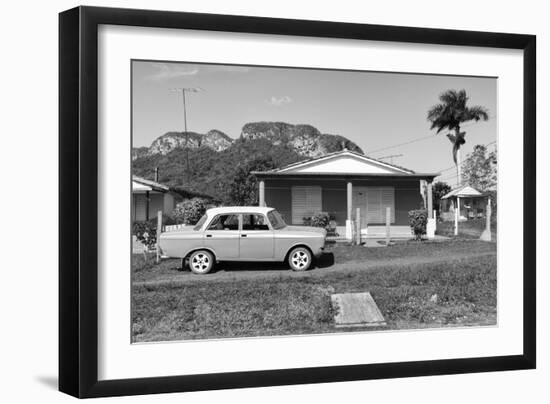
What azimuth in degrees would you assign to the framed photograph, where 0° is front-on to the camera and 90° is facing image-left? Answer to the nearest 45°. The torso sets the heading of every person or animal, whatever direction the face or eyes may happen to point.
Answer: approximately 315°
